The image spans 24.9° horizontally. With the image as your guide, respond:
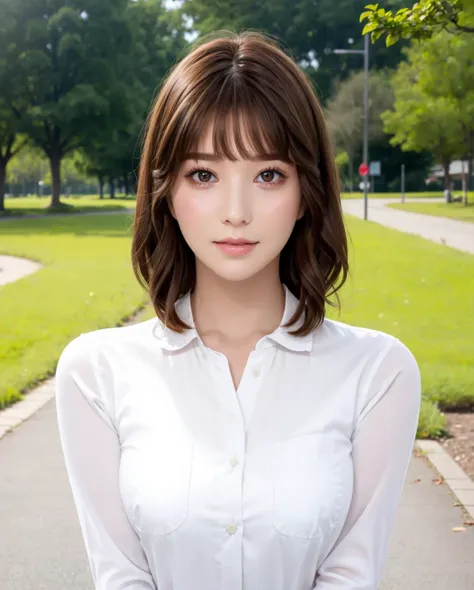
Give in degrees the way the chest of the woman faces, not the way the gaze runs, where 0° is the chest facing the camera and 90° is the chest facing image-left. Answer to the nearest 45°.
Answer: approximately 0°

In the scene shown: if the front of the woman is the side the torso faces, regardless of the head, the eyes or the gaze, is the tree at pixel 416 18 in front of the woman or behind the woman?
behind

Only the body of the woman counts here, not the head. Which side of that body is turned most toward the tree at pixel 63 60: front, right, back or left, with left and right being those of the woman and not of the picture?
back
